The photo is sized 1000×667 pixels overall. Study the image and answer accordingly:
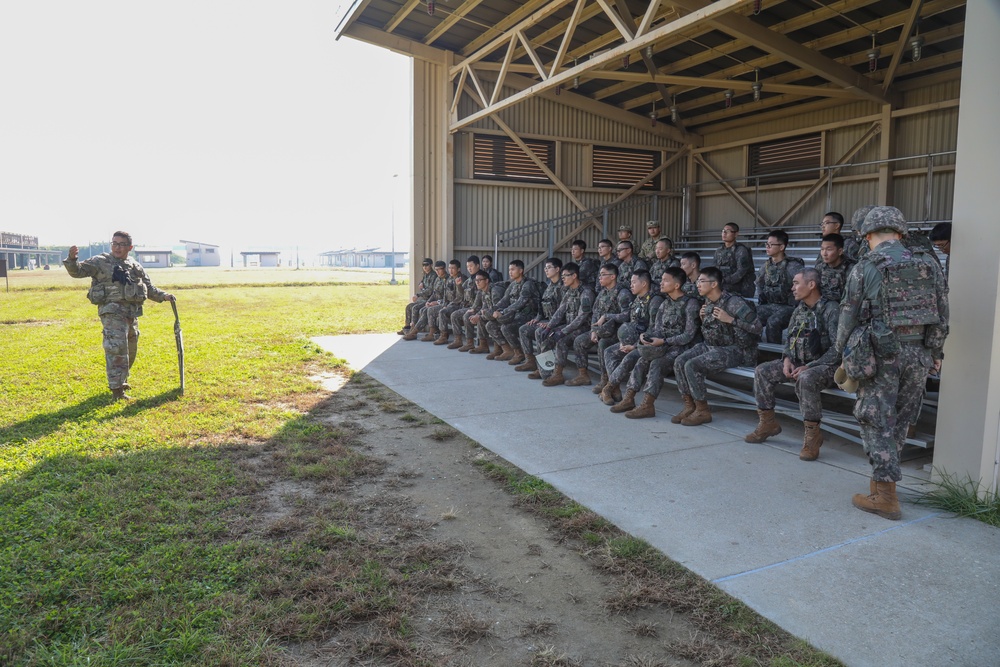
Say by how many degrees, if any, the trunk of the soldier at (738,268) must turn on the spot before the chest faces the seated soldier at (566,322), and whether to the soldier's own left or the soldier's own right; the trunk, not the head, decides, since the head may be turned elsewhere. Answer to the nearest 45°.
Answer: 0° — they already face them

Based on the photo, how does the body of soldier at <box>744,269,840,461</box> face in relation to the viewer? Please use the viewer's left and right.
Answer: facing the viewer and to the left of the viewer

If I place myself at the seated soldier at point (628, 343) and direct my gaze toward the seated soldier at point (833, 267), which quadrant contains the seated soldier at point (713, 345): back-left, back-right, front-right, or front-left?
front-right

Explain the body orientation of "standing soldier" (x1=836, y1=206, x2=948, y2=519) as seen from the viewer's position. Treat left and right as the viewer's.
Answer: facing away from the viewer and to the left of the viewer

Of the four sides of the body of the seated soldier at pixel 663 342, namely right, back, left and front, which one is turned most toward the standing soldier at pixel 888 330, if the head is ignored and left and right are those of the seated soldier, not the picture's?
left

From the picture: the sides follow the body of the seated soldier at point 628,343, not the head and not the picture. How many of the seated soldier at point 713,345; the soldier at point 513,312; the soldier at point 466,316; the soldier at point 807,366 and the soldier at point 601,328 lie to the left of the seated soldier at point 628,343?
2

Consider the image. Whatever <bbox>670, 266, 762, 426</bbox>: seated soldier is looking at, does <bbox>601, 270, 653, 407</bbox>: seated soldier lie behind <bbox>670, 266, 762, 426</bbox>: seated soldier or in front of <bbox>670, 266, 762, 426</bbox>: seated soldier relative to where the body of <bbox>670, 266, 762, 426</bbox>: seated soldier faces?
in front

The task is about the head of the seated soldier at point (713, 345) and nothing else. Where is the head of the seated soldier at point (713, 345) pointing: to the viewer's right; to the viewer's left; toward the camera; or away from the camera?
to the viewer's left

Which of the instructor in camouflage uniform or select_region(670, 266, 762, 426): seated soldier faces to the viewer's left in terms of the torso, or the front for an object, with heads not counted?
the seated soldier

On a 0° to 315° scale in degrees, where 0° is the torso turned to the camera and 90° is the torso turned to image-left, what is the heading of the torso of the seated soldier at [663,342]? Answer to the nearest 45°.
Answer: approximately 45°

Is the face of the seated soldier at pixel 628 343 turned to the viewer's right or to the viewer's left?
to the viewer's left

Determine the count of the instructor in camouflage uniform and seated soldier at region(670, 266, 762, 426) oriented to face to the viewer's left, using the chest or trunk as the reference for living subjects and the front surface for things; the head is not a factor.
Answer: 1

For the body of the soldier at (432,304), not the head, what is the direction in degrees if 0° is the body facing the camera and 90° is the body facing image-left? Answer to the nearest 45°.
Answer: approximately 45°
